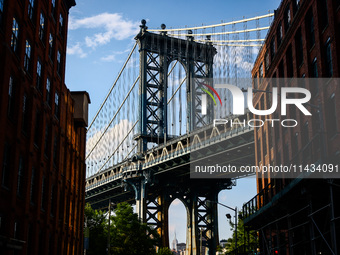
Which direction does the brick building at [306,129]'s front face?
to the viewer's left

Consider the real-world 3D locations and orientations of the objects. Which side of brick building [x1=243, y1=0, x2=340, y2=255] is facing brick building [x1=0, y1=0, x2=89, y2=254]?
front
